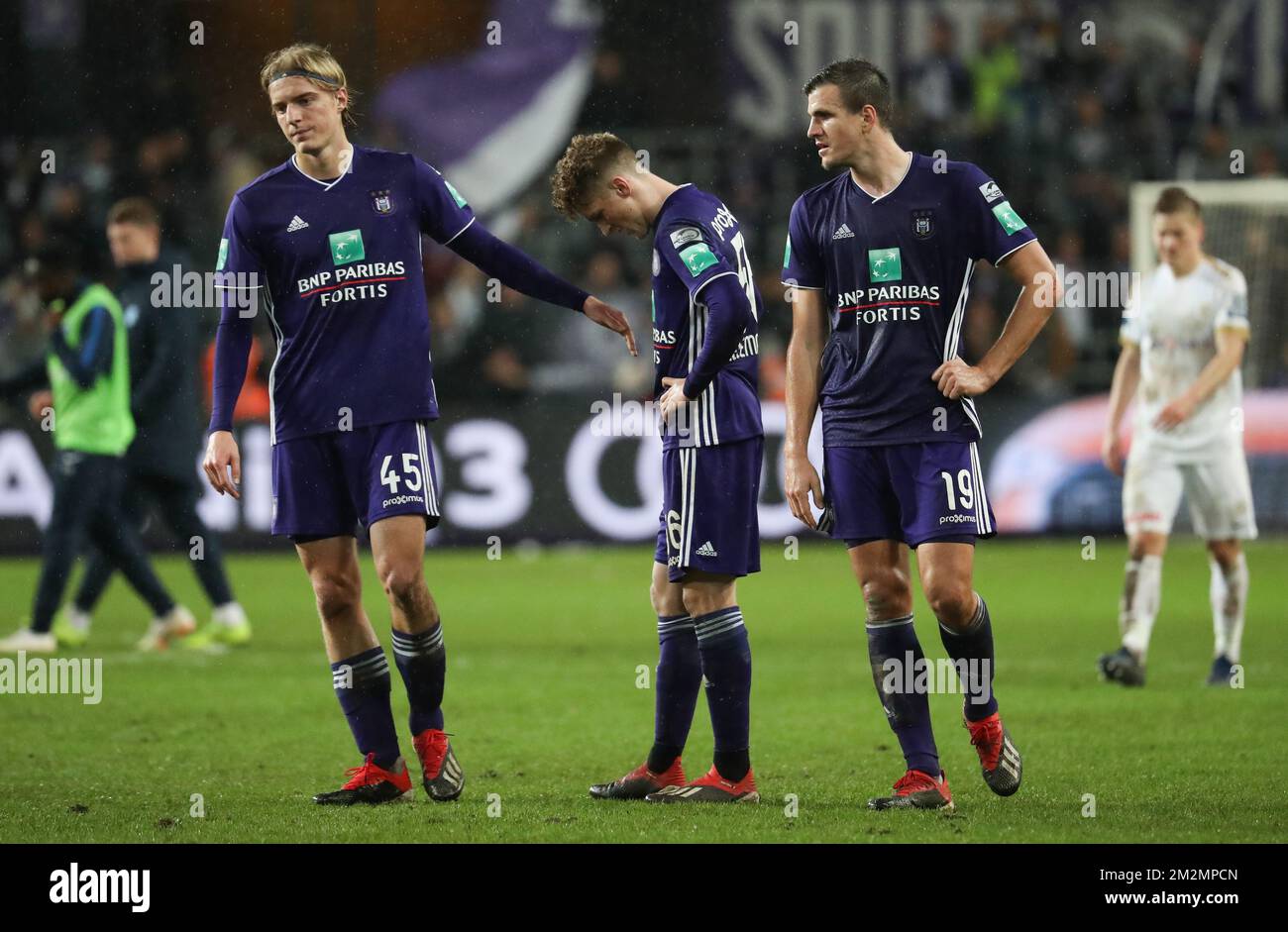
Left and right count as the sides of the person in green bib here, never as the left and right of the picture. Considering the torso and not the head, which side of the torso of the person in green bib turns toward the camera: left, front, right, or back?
left

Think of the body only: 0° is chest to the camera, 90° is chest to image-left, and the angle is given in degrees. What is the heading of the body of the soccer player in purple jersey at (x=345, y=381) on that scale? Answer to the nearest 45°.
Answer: approximately 0°

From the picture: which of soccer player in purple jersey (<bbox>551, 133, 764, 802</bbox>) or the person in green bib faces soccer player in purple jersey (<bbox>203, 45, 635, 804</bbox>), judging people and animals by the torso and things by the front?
soccer player in purple jersey (<bbox>551, 133, 764, 802</bbox>)

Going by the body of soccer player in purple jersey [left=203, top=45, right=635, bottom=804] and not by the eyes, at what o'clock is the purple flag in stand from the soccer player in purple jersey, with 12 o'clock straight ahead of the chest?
The purple flag in stand is roughly at 6 o'clock from the soccer player in purple jersey.

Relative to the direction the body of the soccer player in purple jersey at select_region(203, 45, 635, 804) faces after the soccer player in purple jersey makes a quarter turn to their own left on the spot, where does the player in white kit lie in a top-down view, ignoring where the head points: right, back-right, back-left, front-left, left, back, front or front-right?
front-left

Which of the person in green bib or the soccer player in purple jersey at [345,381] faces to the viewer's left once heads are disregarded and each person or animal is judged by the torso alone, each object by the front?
the person in green bib

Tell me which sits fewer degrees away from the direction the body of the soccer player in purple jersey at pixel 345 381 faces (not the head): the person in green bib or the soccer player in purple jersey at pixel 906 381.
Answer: the soccer player in purple jersey

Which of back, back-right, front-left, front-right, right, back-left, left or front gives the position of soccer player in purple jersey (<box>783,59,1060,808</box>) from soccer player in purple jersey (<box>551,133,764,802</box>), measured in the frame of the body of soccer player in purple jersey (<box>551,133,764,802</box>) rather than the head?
back

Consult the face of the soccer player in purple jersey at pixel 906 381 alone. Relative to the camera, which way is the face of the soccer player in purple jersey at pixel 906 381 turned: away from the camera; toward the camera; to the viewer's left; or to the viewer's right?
to the viewer's left

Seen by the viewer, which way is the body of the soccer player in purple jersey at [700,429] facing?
to the viewer's left

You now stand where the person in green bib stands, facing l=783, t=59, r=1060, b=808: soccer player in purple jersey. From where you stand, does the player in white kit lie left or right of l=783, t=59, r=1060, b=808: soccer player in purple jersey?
left
